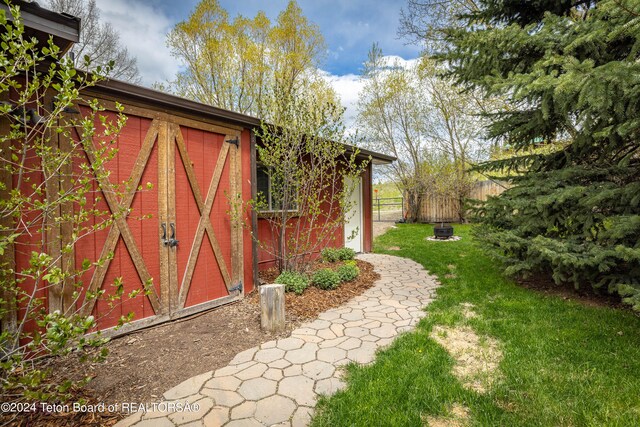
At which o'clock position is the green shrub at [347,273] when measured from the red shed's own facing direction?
The green shrub is roughly at 10 o'clock from the red shed.

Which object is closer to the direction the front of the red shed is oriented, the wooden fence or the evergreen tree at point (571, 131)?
the evergreen tree

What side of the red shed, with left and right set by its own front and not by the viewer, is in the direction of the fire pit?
left

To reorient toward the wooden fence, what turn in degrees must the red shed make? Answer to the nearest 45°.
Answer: approximately 90° to its left

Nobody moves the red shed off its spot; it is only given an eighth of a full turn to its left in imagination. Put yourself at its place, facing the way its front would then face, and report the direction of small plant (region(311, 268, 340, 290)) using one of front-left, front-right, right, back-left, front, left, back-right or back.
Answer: front

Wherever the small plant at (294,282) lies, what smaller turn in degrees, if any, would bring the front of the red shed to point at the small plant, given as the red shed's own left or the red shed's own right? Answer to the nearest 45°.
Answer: approximately 45° to the red shed's own left

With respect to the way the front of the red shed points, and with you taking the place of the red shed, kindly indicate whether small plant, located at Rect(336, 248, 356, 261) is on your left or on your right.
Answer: on your left

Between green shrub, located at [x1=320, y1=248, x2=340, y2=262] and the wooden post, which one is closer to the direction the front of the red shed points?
the wooden post

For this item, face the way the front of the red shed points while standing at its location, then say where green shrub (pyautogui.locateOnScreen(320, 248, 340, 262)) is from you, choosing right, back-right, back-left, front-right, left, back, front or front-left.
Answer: left

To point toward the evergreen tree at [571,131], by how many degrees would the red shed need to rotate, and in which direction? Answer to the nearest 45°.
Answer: approximately 45° to its left
